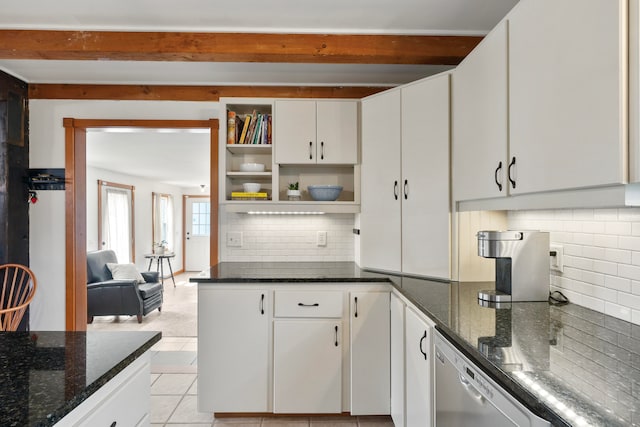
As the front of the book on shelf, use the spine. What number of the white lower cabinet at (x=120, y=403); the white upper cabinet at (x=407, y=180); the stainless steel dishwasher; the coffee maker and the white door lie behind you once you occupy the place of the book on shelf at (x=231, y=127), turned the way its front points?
1

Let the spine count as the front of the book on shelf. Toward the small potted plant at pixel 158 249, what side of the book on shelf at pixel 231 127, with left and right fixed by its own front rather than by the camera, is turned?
back

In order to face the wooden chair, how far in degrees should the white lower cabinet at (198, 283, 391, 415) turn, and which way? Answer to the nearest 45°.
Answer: approximately 90° to its right

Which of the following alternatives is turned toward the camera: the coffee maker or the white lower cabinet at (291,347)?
the white lower cabinet

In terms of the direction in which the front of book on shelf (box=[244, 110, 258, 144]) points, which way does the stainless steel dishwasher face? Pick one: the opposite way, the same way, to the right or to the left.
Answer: to the right

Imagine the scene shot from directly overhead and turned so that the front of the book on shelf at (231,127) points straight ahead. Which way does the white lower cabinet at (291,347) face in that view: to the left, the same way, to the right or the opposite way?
the same way

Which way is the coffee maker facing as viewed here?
to the viewer's left

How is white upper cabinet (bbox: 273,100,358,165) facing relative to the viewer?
toward the camera

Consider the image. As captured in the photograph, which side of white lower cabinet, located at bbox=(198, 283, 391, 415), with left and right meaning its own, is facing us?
front

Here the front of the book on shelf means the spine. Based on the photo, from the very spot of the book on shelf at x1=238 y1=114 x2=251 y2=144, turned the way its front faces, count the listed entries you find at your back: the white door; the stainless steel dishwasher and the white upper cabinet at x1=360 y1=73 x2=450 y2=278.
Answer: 1

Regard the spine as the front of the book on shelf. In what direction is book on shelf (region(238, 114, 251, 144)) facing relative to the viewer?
toward the camera
